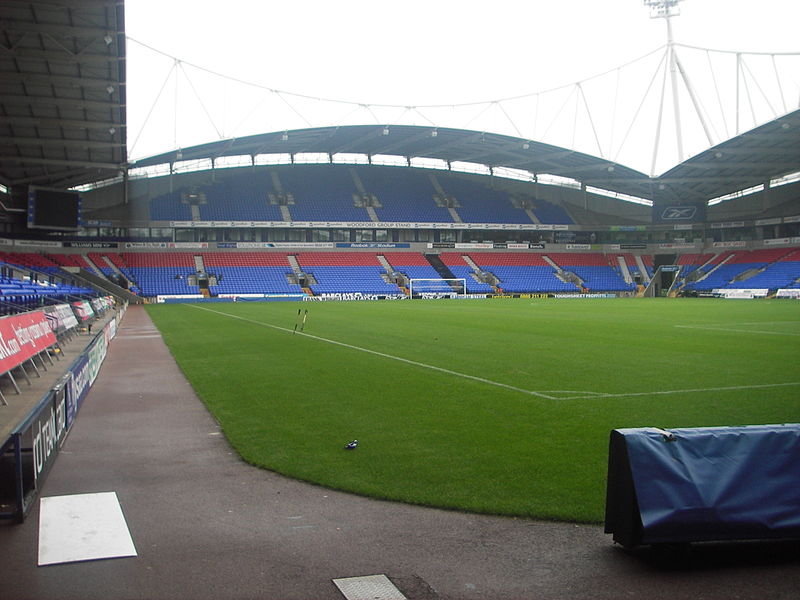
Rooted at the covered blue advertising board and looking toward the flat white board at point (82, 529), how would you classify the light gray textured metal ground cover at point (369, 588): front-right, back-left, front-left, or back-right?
front-left

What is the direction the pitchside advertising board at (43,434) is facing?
to the viewer's right

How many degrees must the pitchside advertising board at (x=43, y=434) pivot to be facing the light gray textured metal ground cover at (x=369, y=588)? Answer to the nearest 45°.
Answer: approximately 45° to its right

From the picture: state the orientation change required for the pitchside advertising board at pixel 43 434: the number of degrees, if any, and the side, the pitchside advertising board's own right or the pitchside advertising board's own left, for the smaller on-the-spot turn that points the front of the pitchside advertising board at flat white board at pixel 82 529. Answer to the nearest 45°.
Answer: approximately 90° to the pitchside advertising board's own right

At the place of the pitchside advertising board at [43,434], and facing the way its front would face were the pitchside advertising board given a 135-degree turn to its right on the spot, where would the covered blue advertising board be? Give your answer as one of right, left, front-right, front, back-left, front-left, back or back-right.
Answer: left

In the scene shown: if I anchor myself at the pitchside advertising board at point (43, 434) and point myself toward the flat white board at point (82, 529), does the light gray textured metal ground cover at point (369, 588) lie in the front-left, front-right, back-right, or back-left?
front-left

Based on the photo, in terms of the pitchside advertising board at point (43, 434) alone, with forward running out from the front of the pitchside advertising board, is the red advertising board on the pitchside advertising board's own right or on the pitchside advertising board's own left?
on the pitchside advertising board's own left
